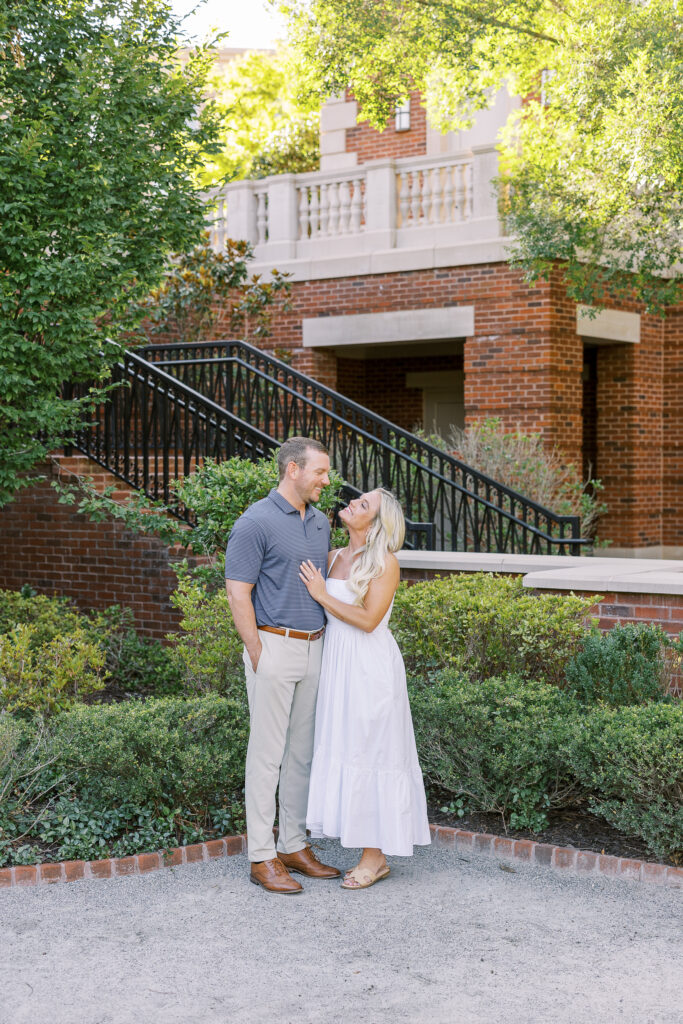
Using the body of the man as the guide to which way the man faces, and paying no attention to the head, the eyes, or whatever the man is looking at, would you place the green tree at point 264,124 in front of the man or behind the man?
behind

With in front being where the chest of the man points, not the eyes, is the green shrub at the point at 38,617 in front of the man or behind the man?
behind

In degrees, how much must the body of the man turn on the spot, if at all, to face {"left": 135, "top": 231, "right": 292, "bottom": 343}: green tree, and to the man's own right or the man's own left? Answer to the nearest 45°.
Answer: approximately 135° to the man's own left

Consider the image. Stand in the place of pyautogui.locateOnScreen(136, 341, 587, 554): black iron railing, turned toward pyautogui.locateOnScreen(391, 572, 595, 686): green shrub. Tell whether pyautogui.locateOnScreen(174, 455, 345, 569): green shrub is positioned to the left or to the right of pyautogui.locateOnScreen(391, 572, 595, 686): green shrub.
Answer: right

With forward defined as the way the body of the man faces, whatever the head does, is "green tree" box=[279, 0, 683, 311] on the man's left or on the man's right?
on the man's left

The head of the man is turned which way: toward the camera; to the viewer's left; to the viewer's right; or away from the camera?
to the viewer's right

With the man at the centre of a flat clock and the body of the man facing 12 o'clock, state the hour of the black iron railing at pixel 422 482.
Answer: The black iron railing is roughly at 8 o'clock from the man.

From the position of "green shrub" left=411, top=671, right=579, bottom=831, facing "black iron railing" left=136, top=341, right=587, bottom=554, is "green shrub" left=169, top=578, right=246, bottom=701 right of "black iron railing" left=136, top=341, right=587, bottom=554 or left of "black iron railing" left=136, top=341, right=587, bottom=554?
left

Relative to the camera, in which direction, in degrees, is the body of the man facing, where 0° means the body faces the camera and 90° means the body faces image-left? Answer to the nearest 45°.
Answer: approximately 315°
